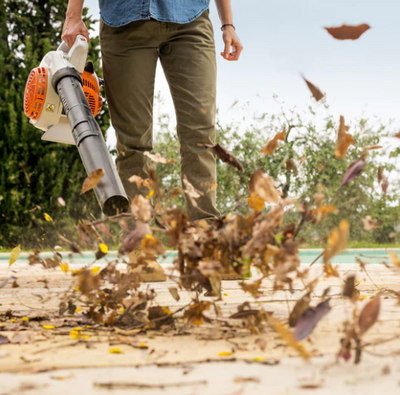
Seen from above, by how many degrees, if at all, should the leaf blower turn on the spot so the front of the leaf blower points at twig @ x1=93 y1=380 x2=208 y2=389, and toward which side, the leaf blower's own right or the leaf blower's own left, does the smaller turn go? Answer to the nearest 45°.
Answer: approximately 45° to the leaf blower's own right

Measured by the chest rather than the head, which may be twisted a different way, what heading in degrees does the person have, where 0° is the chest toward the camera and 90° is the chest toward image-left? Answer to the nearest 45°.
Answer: approximately 0°

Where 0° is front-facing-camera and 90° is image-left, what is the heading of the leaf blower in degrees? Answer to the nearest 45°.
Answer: approximately 315°

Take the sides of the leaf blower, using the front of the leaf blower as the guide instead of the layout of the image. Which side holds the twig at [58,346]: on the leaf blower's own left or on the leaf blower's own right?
on the leaf blower's own right
